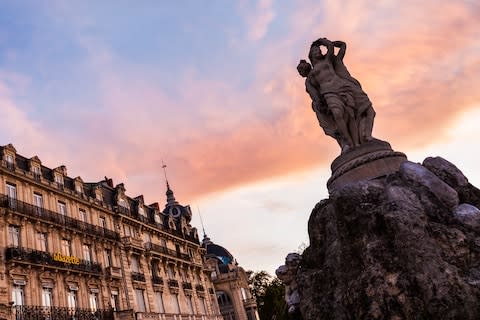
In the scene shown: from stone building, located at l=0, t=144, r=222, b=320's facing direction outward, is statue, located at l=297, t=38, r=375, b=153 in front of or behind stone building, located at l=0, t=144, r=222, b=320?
in front

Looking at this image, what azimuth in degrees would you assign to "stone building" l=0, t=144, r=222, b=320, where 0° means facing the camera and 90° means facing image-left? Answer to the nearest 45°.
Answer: approximately 315°

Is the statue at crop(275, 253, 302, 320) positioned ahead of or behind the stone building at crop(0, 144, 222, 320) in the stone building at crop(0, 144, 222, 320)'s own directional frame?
ahead

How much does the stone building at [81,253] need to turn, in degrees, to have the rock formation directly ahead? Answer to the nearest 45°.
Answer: approximately 45° to its right
